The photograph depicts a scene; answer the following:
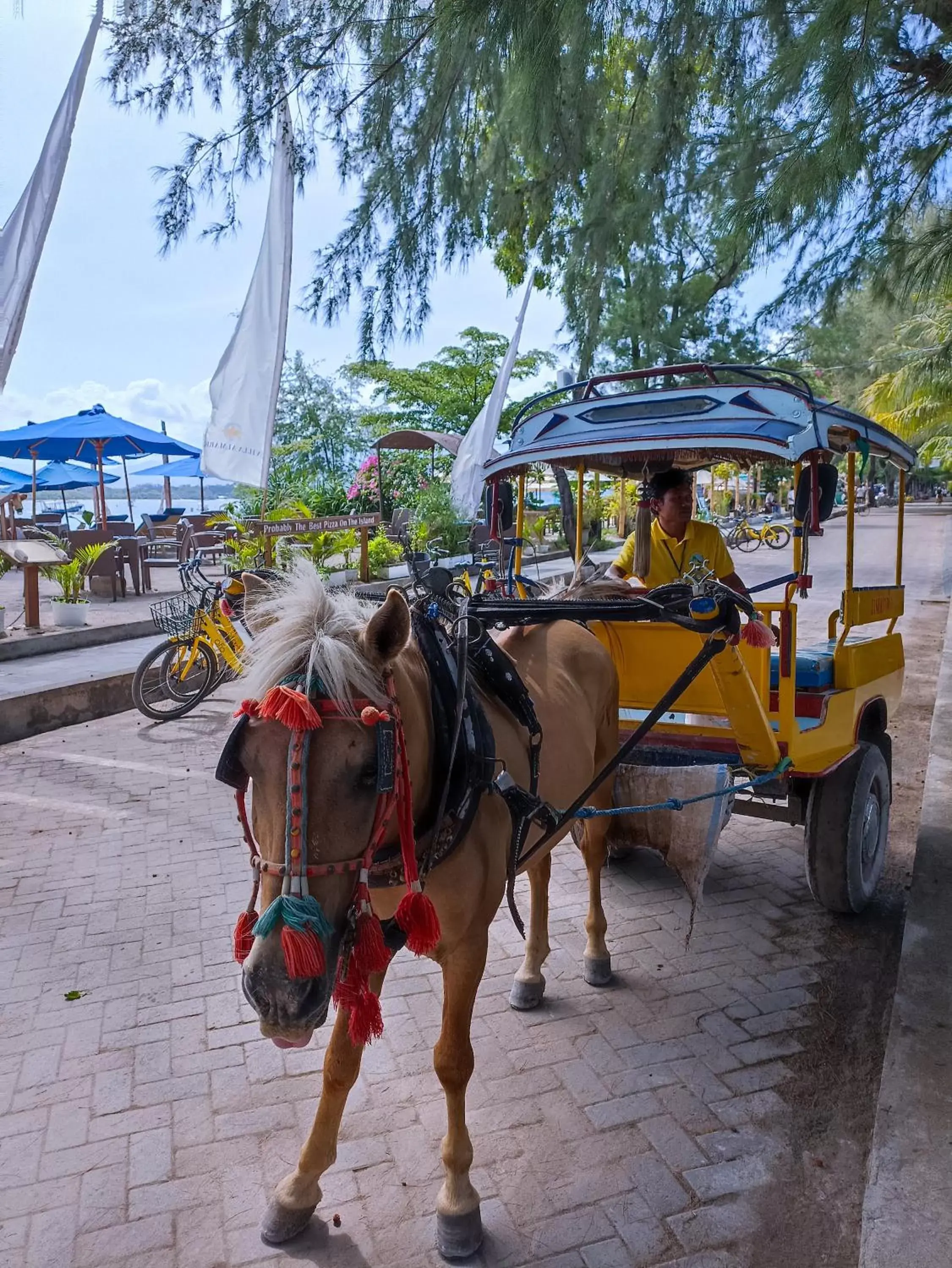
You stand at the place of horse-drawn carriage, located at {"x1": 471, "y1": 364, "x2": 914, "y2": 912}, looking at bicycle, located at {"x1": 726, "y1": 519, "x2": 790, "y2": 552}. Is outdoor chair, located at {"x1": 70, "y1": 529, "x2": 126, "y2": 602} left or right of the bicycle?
left

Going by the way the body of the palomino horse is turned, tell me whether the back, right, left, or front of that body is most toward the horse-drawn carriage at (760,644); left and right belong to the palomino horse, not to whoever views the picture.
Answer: back

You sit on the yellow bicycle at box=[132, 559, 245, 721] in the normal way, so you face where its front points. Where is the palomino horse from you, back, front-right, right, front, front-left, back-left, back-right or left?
front-left

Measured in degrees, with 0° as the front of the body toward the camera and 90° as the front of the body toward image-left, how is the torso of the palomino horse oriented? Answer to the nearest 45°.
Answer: approximately 45°

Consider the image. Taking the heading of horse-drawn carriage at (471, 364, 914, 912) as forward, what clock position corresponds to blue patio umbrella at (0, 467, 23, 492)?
The blue patio umbrella is roughly at 3 o'clock from the horse-drawn carriage.

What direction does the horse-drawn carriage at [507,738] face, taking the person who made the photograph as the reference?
facing the viewer and to the left of the viewer

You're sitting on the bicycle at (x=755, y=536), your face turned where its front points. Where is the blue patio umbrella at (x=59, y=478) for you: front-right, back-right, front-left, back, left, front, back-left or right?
front

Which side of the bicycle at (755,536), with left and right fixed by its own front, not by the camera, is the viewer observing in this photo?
left

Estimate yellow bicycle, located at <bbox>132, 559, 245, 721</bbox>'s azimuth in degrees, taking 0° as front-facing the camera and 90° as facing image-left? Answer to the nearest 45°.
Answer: approximately 45°

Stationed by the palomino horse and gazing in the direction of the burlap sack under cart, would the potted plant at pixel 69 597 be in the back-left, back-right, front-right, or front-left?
front-left

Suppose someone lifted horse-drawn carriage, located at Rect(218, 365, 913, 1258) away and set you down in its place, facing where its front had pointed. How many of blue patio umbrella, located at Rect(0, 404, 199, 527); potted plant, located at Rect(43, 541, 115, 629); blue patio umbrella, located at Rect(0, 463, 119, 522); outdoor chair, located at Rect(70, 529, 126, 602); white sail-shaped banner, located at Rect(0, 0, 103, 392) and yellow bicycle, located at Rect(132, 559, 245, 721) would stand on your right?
6

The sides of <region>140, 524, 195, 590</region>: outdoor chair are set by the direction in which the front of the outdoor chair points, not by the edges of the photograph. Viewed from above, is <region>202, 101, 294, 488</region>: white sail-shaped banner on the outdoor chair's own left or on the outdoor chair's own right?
on the outdoor chair's own left

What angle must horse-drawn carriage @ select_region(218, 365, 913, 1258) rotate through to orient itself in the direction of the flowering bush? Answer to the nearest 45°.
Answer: approximately 135° to its right

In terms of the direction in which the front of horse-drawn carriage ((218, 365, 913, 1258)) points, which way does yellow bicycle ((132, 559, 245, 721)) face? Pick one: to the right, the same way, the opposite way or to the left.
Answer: the same way
